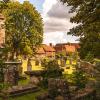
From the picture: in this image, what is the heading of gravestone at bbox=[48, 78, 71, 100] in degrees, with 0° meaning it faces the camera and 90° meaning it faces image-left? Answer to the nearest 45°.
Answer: approximately 0°

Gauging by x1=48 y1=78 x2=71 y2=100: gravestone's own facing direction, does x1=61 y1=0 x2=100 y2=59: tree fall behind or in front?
behind
